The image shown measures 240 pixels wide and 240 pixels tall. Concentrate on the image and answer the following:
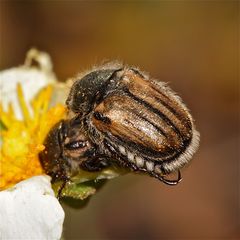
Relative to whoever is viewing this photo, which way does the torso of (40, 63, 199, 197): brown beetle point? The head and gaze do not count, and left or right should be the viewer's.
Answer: facing to the left of the viewer
